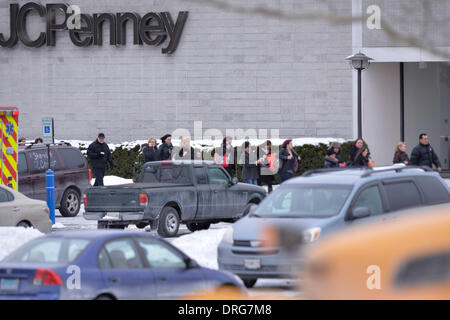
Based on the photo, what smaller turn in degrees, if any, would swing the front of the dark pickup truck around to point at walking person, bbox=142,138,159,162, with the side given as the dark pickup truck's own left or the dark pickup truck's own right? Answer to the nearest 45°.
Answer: approximately 45° to the dark pickup truck's own left

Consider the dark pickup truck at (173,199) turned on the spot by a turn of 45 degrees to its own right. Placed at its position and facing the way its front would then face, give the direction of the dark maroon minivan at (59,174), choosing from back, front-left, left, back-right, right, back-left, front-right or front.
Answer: back-left

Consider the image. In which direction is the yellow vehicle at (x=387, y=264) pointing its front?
to the viewer's left

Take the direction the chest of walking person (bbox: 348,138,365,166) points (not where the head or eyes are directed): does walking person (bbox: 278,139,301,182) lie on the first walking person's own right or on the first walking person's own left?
on the first walking person's own right

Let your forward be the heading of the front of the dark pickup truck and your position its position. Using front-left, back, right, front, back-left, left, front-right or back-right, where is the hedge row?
front-left

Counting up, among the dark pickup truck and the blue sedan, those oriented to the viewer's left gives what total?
0

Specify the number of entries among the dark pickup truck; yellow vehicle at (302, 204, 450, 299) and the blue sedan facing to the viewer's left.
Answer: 1

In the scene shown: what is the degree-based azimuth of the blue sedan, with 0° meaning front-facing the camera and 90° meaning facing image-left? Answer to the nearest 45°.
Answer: approximately 225°

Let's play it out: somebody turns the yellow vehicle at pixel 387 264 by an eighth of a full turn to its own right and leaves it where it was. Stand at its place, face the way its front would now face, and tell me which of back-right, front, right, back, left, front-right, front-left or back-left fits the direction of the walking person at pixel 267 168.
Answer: front-right

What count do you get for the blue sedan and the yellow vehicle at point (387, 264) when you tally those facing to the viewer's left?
1

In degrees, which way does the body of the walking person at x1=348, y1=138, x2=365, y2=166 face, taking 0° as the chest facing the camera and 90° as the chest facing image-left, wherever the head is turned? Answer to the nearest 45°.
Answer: approximately 45°

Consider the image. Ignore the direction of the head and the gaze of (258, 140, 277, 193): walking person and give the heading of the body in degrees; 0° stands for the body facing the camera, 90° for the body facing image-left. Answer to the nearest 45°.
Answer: approximately 45°

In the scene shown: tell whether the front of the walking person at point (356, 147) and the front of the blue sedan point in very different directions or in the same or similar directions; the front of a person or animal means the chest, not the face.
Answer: very different directions

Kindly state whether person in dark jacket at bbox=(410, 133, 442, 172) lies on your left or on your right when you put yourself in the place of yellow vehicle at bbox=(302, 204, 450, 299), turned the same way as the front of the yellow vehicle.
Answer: on your right

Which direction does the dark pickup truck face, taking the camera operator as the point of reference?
facing away from the viewer and to the right of the viewer

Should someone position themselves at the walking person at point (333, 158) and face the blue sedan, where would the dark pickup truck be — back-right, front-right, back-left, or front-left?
front-right
